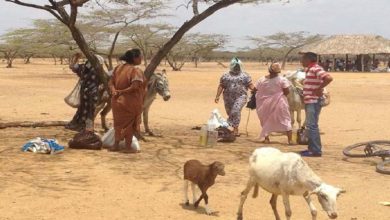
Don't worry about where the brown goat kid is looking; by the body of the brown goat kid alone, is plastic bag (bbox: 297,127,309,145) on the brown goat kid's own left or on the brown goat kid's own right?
on the brown goat kid's own left

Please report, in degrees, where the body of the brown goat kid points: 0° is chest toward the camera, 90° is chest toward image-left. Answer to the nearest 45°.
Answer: approximately 315°

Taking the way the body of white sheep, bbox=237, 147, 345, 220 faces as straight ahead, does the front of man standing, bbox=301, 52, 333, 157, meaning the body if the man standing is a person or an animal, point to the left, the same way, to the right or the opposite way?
the opposite way

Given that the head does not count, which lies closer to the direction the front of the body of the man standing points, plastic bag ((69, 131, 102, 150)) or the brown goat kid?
the plastic bag

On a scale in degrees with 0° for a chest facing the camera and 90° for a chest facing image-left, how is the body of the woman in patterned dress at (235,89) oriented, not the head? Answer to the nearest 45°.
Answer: approximately 0°

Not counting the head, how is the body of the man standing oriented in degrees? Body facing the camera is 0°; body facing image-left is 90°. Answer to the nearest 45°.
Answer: approximately 90°

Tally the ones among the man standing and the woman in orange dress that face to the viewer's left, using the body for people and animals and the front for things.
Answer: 1

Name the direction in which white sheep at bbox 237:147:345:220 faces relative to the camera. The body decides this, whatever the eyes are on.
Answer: to the viewer's right

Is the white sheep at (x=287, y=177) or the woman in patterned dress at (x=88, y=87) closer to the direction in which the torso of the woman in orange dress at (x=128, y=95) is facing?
the woman in patterned dress
